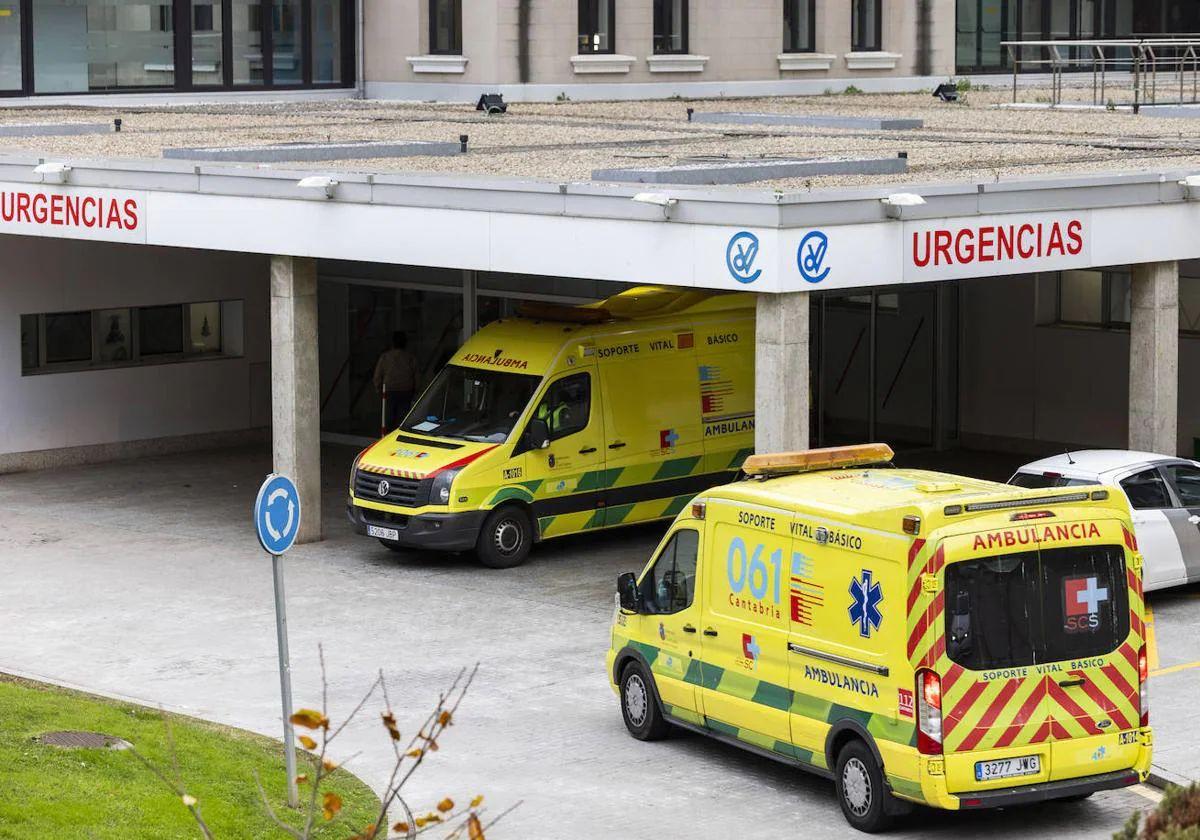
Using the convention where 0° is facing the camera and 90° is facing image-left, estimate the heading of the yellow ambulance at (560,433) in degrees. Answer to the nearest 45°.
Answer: approximately 45°

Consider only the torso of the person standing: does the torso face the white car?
no

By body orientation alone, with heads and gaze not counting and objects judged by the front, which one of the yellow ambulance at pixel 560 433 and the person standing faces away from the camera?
the person standing

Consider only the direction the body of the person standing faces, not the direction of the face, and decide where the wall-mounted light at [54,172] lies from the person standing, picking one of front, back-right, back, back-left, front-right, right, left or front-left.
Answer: back-left

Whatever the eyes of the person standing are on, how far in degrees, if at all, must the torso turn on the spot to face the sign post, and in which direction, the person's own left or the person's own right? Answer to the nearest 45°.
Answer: approximately 180°

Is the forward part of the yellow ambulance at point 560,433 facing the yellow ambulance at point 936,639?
no

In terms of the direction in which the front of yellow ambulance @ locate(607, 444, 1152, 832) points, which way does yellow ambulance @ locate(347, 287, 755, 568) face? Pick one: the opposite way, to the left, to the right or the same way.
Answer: to the left

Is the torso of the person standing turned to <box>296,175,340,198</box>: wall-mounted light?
no

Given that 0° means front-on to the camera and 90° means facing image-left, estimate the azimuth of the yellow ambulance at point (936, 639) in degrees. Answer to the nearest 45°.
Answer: approximately 135°

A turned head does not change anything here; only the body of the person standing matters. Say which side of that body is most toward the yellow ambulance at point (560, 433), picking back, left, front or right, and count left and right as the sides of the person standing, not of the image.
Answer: back

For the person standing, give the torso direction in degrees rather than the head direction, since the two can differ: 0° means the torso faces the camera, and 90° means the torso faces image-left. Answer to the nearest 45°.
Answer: approximately 180°

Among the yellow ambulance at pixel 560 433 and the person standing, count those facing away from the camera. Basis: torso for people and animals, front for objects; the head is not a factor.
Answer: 1

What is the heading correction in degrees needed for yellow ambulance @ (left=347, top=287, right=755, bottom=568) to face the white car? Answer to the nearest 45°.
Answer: approximately 90° to its left

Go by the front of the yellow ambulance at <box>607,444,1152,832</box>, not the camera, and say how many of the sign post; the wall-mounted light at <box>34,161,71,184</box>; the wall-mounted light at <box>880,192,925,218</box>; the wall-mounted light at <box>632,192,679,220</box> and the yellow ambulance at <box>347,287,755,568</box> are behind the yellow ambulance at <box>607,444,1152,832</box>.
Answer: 0

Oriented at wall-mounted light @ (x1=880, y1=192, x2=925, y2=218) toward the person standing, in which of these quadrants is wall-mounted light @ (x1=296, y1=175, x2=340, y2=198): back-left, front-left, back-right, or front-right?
front-left
